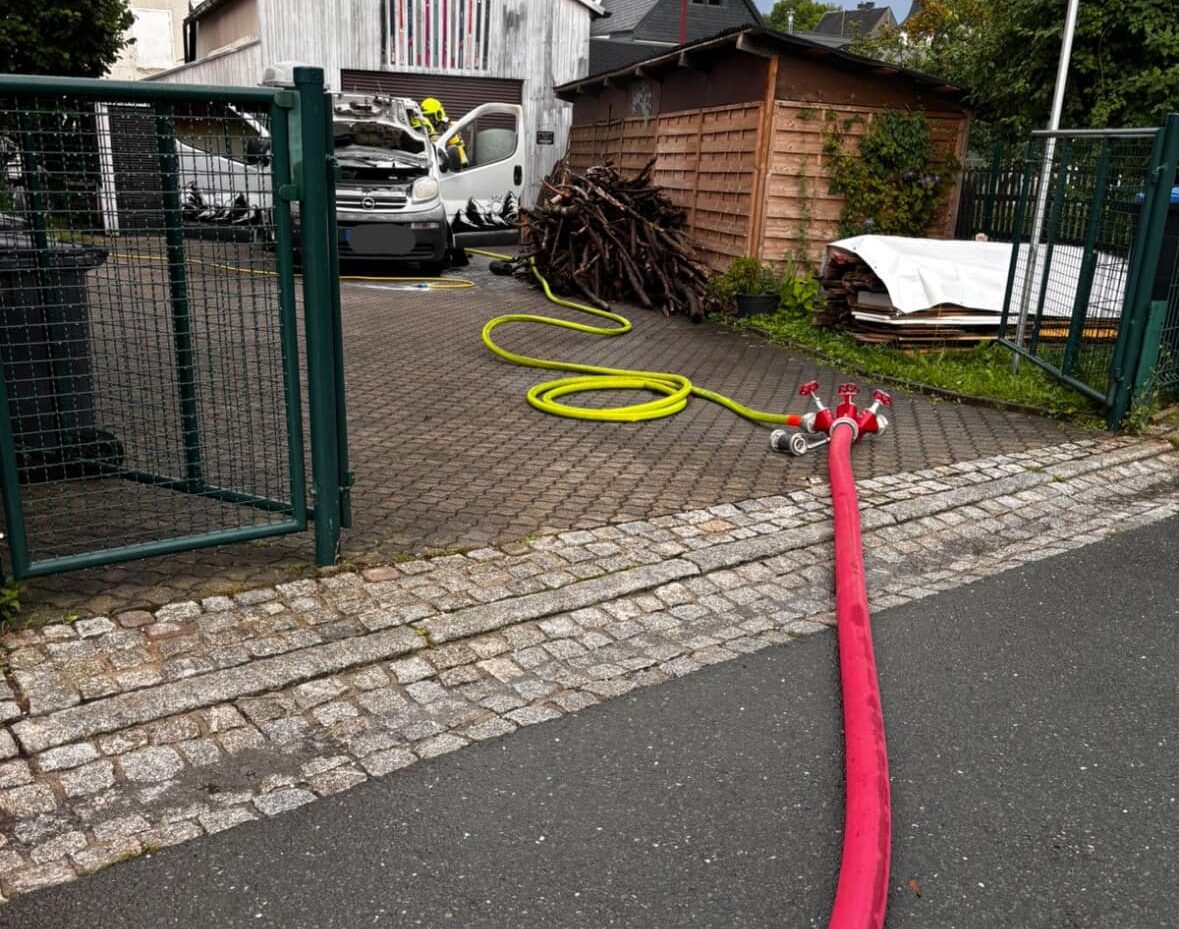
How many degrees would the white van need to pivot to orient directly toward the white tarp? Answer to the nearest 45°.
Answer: approximately 45° to its left

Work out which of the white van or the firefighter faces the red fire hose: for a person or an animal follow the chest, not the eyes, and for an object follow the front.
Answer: the white van

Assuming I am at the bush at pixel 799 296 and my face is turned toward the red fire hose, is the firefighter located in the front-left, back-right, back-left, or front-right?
back-right

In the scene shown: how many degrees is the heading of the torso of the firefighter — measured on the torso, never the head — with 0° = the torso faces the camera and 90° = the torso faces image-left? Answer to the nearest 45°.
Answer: approximately 90°

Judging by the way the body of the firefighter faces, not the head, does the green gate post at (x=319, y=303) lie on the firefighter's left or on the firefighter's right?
on the firefighter's left

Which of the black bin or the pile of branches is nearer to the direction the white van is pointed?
the black bin

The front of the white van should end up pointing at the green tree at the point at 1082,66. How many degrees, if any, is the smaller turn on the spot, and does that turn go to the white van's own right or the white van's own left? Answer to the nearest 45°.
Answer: approximately 90° to the white van's own left

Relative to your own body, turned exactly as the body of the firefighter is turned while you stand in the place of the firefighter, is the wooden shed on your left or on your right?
on your left

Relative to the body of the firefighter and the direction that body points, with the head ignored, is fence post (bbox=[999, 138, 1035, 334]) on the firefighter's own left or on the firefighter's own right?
on the firefighter's own left

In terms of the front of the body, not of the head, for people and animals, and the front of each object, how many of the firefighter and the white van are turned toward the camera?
1

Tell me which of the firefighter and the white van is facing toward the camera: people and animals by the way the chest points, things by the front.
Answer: the white van

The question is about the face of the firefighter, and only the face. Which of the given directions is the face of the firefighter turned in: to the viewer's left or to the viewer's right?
to the viewer's left

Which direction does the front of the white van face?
toward the camera

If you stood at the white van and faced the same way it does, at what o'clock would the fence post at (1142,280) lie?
The fence post is roughly at 11 o'clock from the white van.

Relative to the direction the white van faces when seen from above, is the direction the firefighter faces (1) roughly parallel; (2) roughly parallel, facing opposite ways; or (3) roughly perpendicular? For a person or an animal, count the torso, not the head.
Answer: roughly perpendicular
